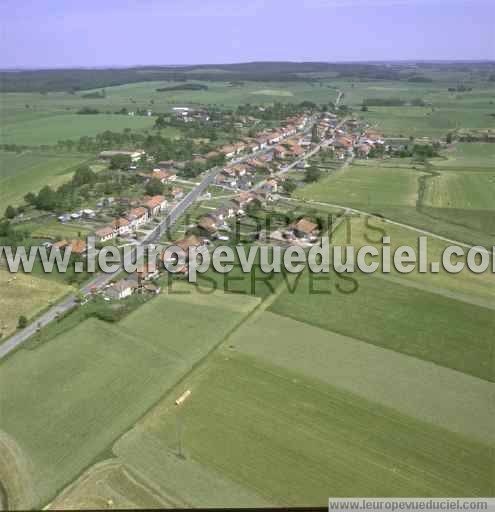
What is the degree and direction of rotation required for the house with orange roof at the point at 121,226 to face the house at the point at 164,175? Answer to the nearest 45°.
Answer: approximately 135° to its left

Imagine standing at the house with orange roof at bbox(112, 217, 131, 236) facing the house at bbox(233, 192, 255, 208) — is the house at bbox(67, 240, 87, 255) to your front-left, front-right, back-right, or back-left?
back-right

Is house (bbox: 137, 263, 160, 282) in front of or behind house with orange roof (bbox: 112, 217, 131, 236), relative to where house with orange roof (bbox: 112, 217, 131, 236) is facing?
in front

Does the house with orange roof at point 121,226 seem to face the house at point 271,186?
no

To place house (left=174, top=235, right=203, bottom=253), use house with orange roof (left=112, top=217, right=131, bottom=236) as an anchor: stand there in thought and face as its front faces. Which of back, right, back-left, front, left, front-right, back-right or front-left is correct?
front

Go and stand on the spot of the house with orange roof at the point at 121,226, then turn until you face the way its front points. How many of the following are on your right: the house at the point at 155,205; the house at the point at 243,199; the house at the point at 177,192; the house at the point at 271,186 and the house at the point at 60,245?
1

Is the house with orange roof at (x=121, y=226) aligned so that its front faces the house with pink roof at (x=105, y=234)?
no

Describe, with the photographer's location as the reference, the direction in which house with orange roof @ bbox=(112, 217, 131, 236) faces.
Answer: facing the viewer and to the right of the viewer

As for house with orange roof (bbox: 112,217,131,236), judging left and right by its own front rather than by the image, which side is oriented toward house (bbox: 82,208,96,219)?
back

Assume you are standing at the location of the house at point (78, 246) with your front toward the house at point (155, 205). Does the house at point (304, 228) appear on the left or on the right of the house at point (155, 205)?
right

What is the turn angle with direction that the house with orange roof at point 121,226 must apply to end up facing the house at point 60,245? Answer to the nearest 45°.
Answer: approximately 90° to its right

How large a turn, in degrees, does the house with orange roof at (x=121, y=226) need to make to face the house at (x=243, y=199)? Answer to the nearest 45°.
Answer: approximately 90° to its left
